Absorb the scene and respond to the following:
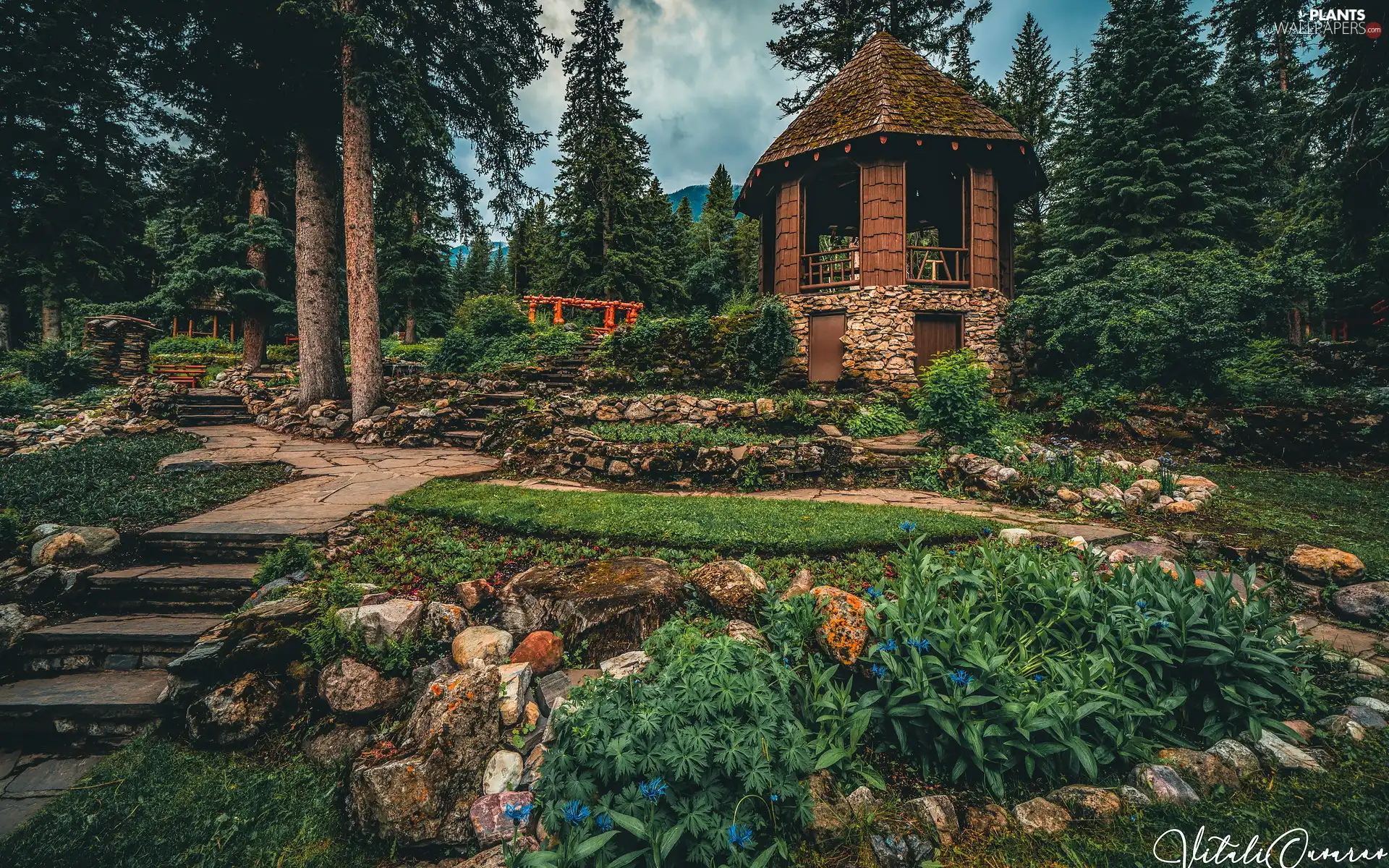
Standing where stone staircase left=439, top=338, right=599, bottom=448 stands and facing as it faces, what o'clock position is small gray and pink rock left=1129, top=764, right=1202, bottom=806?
The small gray and pink rock is roughly at 10 o'clock from the stone staircase.

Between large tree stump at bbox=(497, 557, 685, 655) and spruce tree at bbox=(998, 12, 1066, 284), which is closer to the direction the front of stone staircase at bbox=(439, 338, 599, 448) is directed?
the large tree stump

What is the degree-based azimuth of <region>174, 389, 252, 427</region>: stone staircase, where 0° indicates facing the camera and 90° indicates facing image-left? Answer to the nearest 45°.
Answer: approximately 0°

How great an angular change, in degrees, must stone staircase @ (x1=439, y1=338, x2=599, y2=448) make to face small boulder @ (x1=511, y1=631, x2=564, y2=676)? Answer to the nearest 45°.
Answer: approximately 45° to its left

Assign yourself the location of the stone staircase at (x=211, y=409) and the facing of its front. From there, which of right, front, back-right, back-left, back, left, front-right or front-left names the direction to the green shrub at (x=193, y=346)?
back

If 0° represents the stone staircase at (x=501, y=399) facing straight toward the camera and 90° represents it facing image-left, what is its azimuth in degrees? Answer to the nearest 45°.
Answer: approximately 45°

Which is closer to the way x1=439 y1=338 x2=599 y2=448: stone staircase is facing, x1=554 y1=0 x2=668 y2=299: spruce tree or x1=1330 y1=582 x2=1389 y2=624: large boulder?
the large boulder
